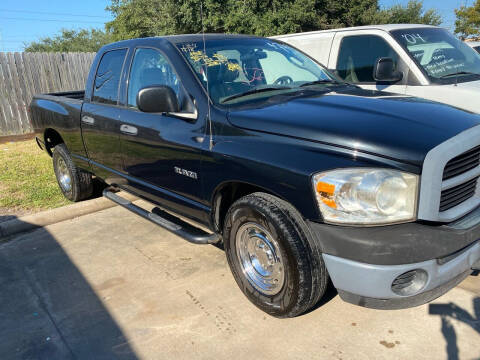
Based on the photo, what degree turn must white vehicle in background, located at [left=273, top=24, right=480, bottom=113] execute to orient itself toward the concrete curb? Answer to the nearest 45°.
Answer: approximately 90° to its right

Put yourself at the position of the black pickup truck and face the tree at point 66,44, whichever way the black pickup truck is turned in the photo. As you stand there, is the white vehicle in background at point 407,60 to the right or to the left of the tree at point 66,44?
right

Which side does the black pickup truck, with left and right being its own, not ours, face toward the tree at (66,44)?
back

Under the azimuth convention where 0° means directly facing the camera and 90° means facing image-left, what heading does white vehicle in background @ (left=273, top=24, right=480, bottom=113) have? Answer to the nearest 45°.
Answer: approximately 315°

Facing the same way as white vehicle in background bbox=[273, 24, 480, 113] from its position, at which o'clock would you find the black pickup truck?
The black pickup truck is roughly at 2 o'clock from the white vehicle in background.

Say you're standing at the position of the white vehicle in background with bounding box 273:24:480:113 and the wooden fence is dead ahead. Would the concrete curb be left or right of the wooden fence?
left

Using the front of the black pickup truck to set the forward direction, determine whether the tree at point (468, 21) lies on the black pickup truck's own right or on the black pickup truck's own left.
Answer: on the black pickup truck's own left

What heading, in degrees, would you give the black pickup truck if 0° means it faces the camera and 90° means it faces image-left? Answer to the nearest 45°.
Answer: approximately 315°

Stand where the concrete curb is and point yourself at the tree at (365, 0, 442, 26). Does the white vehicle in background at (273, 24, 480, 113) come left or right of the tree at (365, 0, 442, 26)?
right

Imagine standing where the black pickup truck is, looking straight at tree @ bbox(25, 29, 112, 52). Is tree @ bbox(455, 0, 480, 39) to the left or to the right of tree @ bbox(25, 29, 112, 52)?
right

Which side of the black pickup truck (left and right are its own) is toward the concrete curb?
back
